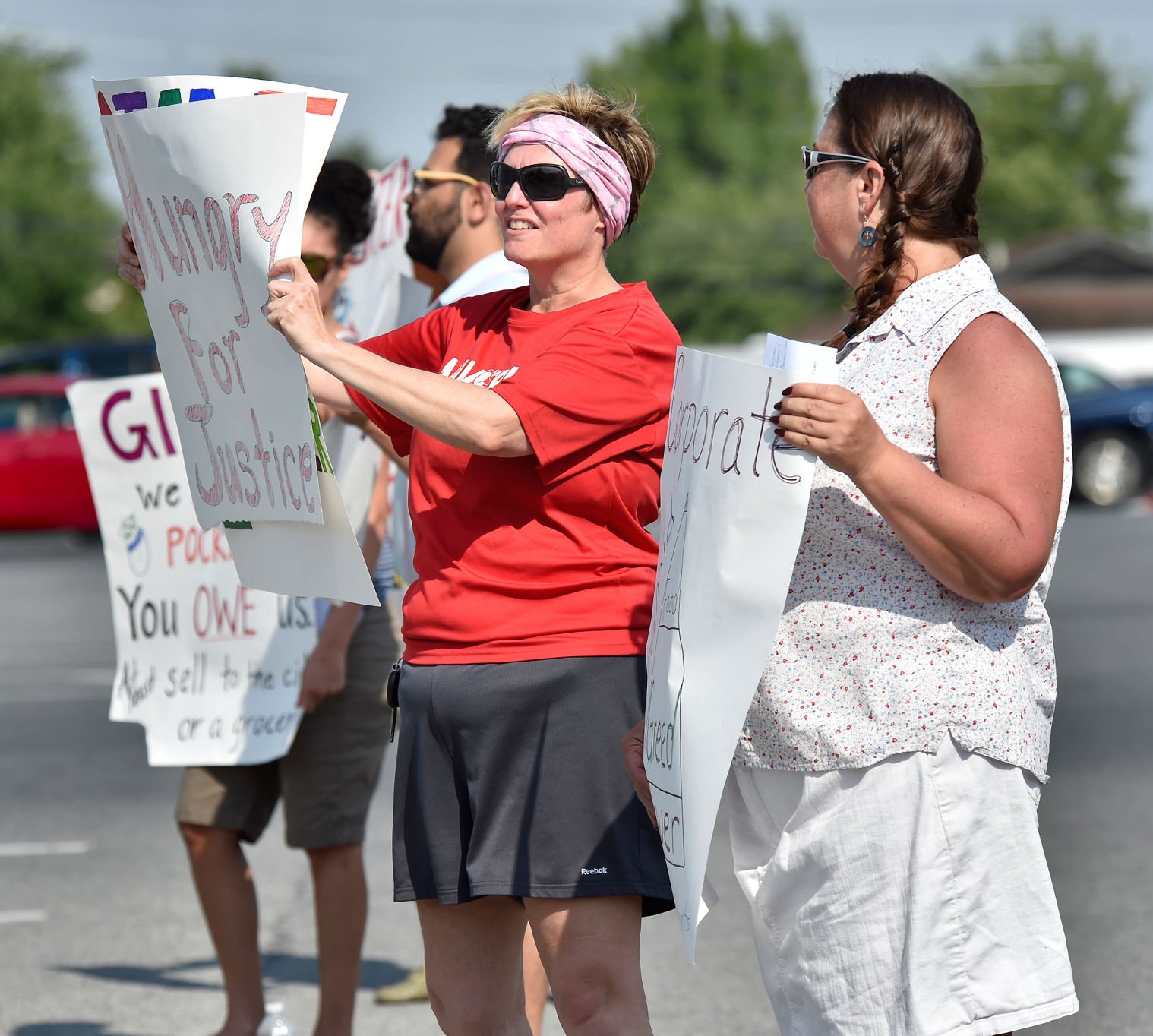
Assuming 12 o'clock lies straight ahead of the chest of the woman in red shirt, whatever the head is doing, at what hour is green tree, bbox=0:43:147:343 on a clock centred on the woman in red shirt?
The green tree is roughly at 4 o'clock from the woman in red shirt.

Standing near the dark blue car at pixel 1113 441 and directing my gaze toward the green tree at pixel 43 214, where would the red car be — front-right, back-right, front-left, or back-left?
front-left

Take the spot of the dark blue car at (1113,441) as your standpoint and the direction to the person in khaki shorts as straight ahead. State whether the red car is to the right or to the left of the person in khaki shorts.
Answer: right

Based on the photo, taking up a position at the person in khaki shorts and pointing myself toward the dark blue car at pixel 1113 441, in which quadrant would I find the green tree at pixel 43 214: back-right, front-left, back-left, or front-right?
front-left

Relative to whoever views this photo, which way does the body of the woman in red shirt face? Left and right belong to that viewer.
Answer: facing the viewer and to the left of the viewer

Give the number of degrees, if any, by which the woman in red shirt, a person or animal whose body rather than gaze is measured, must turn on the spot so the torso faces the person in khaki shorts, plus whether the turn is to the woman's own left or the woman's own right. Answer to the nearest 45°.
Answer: approximately 90° to the woman's own right
